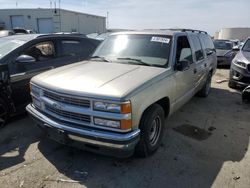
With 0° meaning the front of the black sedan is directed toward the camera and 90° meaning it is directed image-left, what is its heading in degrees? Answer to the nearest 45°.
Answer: approximately 45°

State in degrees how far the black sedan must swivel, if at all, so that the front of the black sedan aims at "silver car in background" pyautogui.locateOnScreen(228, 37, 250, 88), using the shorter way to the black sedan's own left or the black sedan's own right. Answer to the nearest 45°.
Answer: approximately 135° to the black sedan's own left

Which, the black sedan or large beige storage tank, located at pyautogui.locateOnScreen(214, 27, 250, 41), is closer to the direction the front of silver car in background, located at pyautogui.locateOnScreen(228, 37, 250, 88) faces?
the black sedan

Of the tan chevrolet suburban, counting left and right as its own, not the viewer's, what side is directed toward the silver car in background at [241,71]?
back

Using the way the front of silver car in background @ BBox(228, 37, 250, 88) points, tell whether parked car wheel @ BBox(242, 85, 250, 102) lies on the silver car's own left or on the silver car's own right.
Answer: on the silver car's own left

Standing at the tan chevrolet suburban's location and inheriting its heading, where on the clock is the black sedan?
The black sedan is roughly at 3 o'clock from the tan chevrolet suburban.

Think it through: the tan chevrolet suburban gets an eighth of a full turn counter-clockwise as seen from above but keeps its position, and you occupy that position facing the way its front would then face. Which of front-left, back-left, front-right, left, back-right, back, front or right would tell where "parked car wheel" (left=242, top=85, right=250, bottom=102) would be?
back-left

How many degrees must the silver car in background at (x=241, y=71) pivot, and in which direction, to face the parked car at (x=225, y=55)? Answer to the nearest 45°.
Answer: approximately 135° to its right

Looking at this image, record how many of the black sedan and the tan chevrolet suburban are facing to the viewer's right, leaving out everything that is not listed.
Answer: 0
